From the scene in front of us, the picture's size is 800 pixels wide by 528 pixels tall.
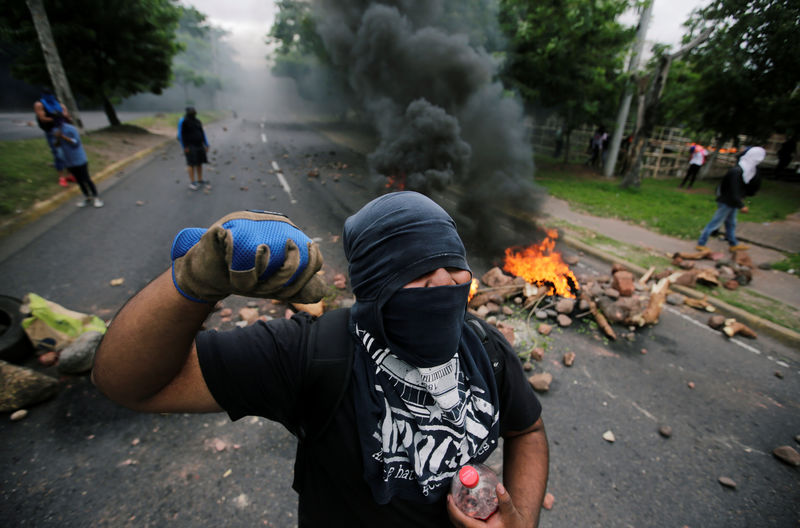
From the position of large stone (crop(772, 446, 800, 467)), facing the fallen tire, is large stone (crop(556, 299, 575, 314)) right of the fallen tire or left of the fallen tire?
right

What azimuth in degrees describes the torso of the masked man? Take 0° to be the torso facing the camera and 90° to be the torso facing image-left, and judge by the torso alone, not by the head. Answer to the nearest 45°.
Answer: approximately 315°

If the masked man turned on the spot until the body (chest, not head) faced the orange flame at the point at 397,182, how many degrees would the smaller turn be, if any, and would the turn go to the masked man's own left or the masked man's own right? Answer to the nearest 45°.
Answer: approximately 135° to the masked man's own left

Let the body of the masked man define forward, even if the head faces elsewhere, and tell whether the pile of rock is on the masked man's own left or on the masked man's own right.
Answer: on the masked man's own left

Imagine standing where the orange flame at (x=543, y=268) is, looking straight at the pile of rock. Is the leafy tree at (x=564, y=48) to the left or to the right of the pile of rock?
left

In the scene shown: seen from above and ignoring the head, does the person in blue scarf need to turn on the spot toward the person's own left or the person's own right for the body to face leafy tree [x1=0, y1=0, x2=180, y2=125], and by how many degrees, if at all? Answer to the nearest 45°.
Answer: approximately 135° to the person's own left

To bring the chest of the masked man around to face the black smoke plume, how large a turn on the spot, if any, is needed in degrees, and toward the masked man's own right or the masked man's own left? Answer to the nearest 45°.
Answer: approximately 135° to the masked man's own left
